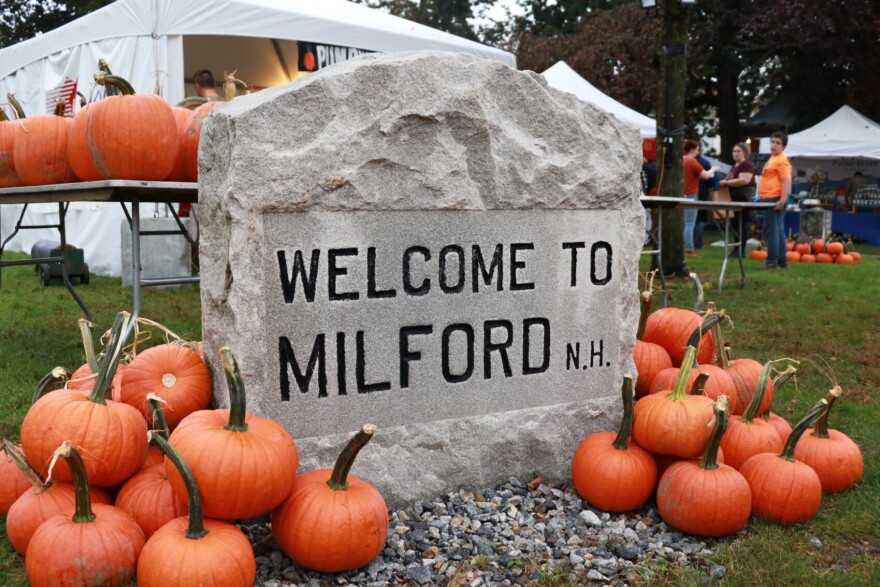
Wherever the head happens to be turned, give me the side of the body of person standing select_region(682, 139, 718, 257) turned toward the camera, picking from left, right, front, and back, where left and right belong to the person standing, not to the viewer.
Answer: right

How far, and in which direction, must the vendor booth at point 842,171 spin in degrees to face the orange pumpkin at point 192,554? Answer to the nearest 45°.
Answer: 0° — it already faces it

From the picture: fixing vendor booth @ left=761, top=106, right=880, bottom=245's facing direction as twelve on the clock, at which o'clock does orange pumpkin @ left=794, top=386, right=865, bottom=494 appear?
The orange pumpkin is roughly at 12 o'clock from the vendor booth.

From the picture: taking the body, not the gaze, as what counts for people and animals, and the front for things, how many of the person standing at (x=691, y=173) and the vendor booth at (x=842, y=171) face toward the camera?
1

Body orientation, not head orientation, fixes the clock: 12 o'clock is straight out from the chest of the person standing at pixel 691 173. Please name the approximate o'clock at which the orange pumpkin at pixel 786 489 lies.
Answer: The orange pumpkin is roughly at 3 o'clock from the person standing.

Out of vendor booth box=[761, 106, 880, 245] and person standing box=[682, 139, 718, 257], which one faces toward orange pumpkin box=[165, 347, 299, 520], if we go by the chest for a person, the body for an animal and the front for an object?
the vendor booth

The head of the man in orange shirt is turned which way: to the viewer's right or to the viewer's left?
to the viewer's left

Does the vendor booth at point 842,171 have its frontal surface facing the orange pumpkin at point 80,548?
yes

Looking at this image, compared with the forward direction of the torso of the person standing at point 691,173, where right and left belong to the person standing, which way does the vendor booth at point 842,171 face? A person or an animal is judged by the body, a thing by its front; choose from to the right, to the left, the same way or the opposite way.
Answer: to the right

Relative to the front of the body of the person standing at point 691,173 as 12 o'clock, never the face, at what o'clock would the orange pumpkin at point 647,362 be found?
The orange pumpkin is roughly at 3 o'clock from the person standing.
